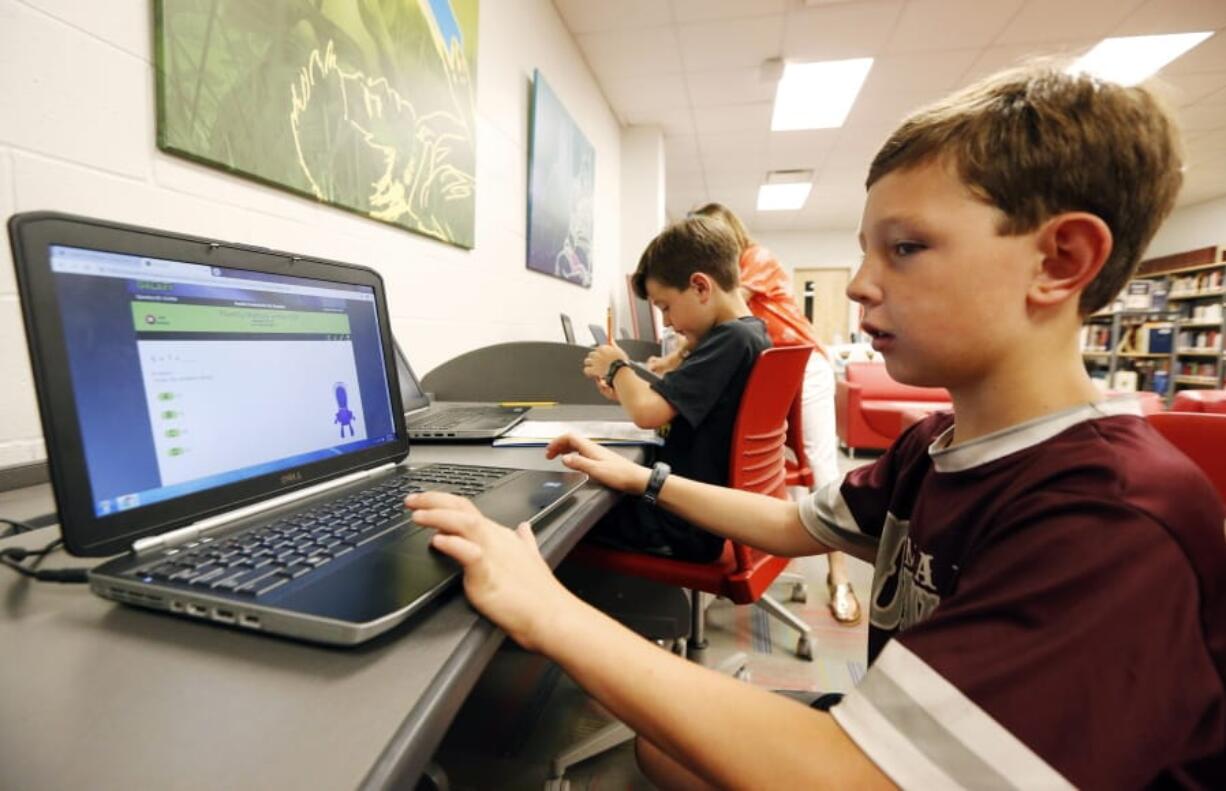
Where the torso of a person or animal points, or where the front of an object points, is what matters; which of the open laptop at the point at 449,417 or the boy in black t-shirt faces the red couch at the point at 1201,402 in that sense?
the open laptop

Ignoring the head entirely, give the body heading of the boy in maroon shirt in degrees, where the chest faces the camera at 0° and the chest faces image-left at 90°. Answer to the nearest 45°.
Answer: approximately 90°

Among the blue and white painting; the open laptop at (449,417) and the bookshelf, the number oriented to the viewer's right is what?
2

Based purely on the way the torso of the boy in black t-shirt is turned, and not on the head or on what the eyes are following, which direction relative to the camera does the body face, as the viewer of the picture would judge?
to the viewer's left

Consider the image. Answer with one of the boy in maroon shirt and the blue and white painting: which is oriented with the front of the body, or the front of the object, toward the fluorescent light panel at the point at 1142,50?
the blue and white painting

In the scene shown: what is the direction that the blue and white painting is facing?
to the viewer's right

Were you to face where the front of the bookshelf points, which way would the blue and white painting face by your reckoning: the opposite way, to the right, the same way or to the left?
the opposite way

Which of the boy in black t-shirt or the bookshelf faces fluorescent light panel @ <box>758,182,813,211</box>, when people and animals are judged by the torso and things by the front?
the bookshelf

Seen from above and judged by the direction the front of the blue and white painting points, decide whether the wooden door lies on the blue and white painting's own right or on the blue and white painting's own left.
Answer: on the blue and white painting's own left
